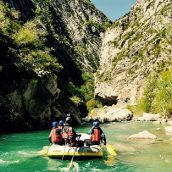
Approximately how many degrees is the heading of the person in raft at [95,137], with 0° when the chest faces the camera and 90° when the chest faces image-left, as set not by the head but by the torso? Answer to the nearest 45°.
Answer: approximately 180°

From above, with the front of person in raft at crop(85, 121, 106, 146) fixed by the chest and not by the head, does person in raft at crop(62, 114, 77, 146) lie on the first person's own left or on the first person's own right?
on the first person's own left
